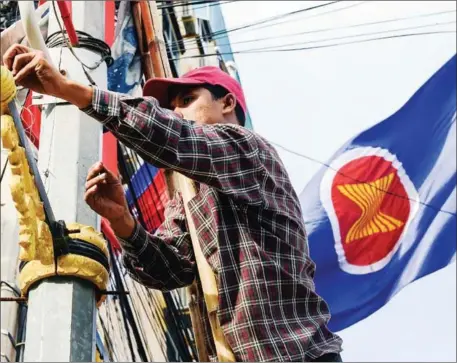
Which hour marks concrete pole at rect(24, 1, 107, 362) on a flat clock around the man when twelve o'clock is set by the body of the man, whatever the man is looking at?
The concrete pole is roughly at 12 o'clock from the man.

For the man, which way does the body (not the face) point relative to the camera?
to the viewer's left
